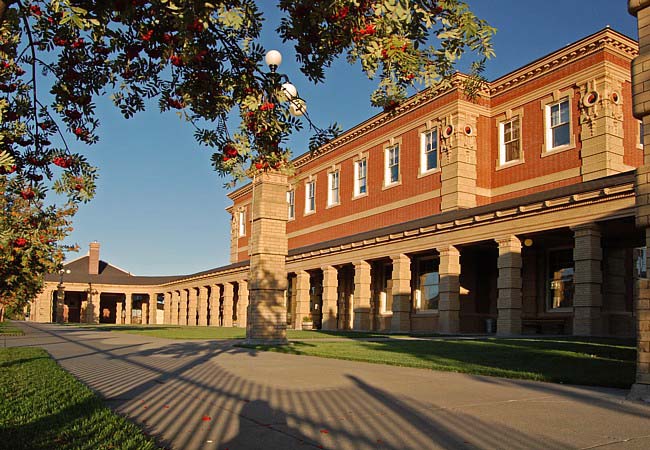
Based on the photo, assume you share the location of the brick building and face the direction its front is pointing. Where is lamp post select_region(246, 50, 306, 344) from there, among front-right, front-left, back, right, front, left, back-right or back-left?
front

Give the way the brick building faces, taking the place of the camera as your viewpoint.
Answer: facing the viewer and to the left of the viewer
